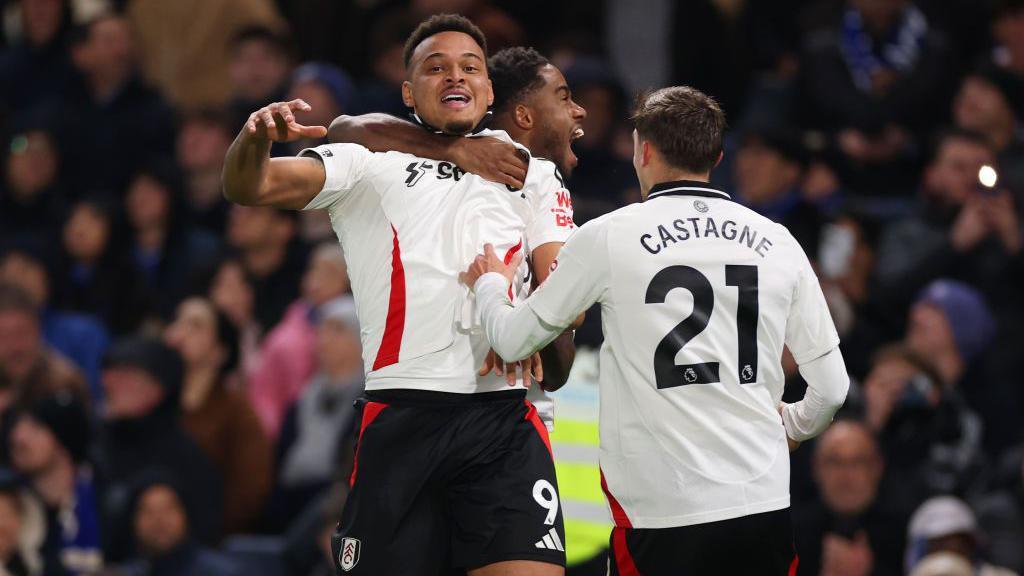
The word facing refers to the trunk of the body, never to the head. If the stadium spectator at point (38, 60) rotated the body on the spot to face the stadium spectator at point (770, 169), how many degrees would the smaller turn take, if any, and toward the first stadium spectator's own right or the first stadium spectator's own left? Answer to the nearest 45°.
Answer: approximately 45° to the first stadium spectator's own left

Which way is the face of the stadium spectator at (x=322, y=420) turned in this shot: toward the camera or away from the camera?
toward the camera

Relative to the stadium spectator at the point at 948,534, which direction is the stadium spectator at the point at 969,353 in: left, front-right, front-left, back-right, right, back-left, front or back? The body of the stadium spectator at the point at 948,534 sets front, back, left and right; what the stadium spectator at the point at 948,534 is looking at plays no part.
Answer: back

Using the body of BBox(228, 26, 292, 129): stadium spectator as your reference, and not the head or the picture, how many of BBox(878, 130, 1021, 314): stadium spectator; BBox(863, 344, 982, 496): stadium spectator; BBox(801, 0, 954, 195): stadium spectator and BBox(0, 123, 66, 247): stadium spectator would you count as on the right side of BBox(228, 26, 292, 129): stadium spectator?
1

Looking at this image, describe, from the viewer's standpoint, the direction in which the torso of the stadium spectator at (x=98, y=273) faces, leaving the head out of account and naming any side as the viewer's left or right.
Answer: facing the viewer and to the left of the viewer

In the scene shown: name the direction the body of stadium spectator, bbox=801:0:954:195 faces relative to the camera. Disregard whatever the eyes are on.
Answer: toward the camera

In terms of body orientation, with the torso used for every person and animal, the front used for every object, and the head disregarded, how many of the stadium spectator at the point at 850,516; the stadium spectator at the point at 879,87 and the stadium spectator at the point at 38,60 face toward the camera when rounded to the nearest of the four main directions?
3

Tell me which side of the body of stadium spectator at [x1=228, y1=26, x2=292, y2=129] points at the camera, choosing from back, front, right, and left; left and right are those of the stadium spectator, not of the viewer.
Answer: front

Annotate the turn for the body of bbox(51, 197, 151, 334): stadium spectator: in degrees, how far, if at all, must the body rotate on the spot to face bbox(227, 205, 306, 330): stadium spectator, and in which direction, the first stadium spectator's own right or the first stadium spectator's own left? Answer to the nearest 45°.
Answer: approximately 90° to the first stadium spectator's own left

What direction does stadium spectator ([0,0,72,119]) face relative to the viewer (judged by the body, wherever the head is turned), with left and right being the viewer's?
facing the viewer

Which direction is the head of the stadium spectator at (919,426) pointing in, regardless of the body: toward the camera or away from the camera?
toward the camera

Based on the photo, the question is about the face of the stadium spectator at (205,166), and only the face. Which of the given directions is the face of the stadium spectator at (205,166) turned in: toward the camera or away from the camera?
toward the camera
